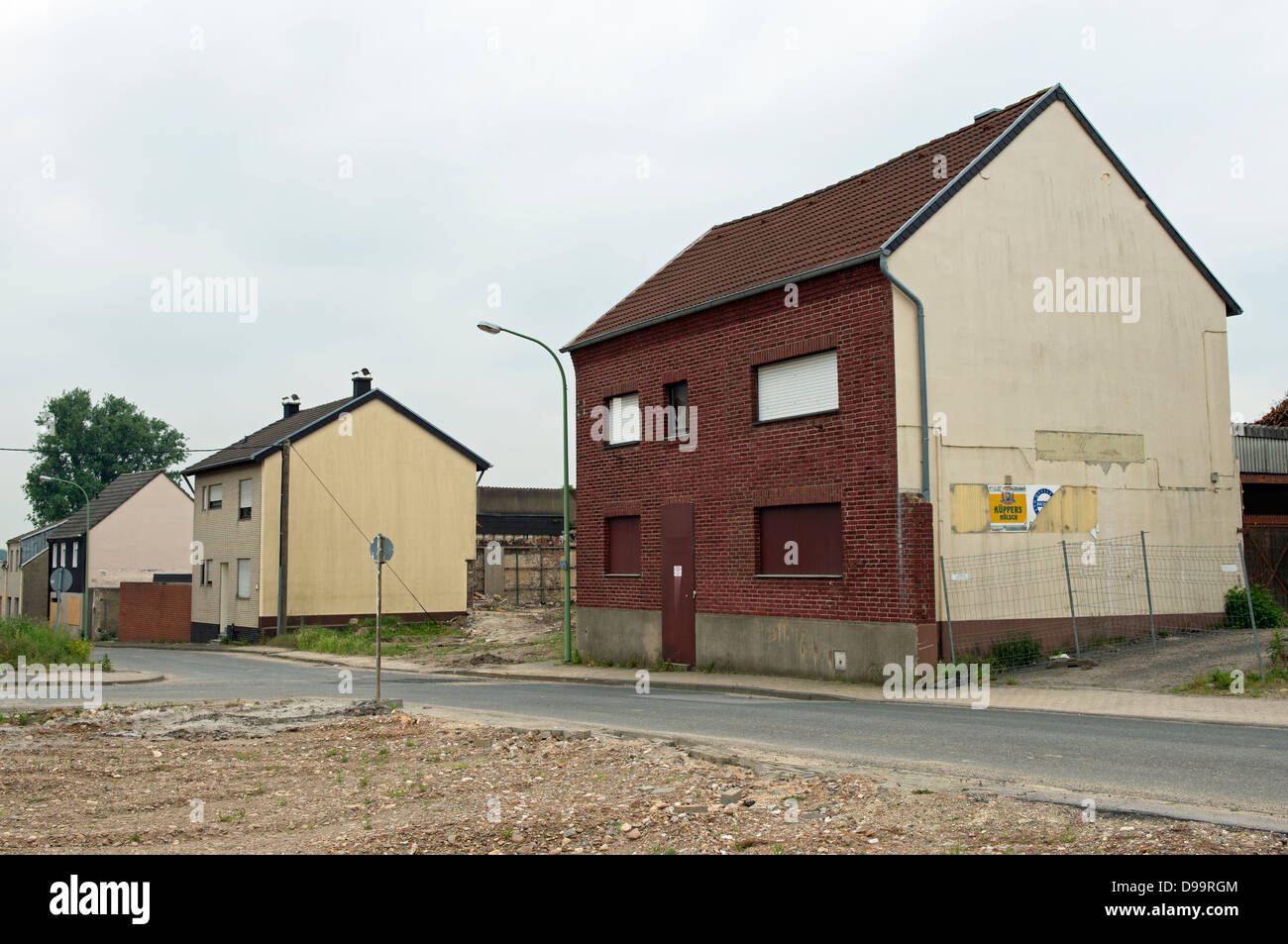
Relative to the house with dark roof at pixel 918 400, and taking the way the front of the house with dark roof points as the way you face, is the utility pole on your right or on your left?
on your right

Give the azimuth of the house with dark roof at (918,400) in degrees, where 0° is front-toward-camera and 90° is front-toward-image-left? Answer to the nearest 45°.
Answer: approximately 45°

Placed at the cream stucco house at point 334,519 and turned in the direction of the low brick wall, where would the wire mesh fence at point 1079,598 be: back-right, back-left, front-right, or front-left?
back-left

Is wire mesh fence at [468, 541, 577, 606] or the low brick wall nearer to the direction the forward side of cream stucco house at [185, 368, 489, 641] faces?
the low brick wall

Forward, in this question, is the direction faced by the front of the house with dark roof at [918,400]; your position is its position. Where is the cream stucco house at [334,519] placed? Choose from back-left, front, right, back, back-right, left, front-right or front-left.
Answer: right

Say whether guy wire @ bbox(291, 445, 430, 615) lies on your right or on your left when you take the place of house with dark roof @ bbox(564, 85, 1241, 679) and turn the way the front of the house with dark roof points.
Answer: on your right

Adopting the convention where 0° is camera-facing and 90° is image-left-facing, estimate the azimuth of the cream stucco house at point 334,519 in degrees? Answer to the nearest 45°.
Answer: approximately 45°

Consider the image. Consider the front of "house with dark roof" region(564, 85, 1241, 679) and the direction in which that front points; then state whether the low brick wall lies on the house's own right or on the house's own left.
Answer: on the house's own right
